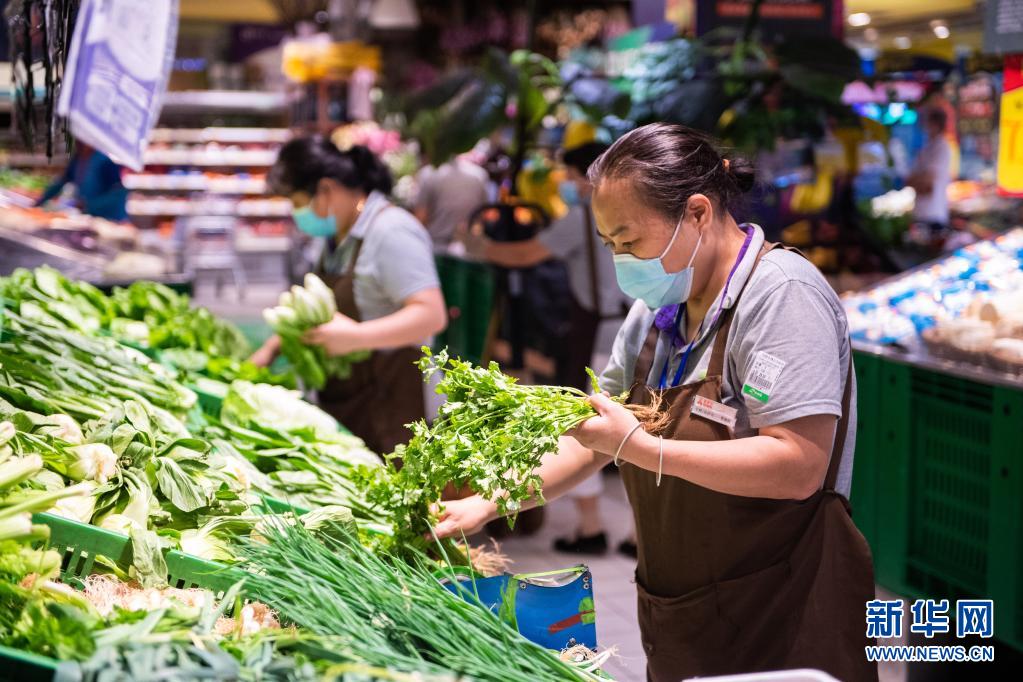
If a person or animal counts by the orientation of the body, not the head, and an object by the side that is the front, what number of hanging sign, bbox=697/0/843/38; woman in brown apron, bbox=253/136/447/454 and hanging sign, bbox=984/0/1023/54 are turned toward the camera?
2

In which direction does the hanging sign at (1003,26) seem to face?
toward the camera

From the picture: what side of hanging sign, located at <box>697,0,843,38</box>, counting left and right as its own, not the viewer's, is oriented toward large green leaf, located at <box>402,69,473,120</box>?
right

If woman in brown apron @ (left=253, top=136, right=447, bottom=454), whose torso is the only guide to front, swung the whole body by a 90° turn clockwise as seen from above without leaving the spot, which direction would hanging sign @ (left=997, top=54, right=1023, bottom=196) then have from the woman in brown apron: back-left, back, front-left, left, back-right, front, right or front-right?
right

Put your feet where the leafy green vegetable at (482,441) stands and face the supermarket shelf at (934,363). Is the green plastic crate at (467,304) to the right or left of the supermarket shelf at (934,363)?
left

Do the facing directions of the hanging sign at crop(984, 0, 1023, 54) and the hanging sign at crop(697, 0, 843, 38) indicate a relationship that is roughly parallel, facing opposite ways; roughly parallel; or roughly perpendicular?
roughly parallel

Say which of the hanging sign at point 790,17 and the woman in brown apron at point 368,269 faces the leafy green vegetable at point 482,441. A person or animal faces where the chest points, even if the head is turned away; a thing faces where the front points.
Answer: the hanging sign

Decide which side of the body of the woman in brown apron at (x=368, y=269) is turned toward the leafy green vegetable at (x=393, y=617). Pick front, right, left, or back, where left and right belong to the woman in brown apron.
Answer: left

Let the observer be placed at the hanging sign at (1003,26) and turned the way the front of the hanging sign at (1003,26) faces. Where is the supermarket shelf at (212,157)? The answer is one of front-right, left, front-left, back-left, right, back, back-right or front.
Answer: back-right

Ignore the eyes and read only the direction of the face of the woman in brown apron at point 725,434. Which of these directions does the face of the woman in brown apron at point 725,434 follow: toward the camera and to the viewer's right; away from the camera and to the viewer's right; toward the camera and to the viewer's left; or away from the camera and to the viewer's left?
toward the camera and to the viewer's left

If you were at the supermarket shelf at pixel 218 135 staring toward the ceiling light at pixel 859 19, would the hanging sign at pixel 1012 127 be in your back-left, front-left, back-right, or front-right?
front-right

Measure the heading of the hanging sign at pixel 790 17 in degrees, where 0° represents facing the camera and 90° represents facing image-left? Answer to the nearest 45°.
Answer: approximately 0°

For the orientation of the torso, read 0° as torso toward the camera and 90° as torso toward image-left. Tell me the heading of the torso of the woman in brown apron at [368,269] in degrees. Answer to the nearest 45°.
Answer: approximately 90°
